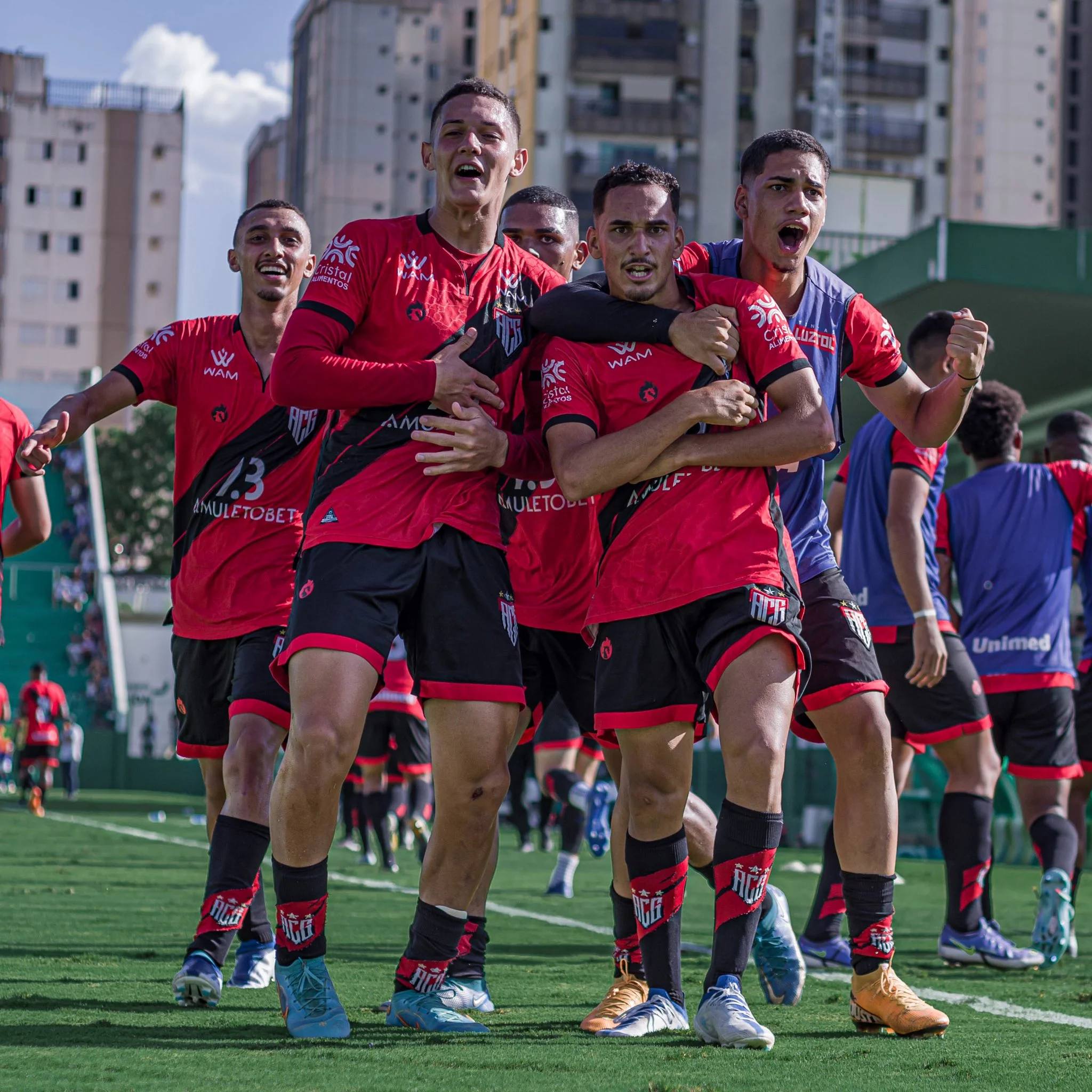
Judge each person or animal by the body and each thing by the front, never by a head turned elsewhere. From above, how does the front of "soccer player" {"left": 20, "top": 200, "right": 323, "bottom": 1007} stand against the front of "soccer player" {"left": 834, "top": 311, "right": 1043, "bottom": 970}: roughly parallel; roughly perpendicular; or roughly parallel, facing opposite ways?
roughly perpendicular

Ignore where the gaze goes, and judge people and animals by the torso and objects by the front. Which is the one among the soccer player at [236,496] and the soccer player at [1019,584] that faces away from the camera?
the soccer player at [1019,584]

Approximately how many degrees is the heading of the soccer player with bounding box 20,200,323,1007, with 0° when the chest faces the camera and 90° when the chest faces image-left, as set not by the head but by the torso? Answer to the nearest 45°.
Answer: approximately 0°

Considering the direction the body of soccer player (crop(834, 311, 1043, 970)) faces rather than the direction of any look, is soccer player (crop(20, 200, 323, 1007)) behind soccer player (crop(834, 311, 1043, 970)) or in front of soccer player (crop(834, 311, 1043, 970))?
behind

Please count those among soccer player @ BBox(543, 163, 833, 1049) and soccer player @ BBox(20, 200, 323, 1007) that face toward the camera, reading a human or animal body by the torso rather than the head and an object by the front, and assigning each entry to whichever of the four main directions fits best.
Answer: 2

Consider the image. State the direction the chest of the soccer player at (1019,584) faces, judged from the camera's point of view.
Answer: away from the camera
